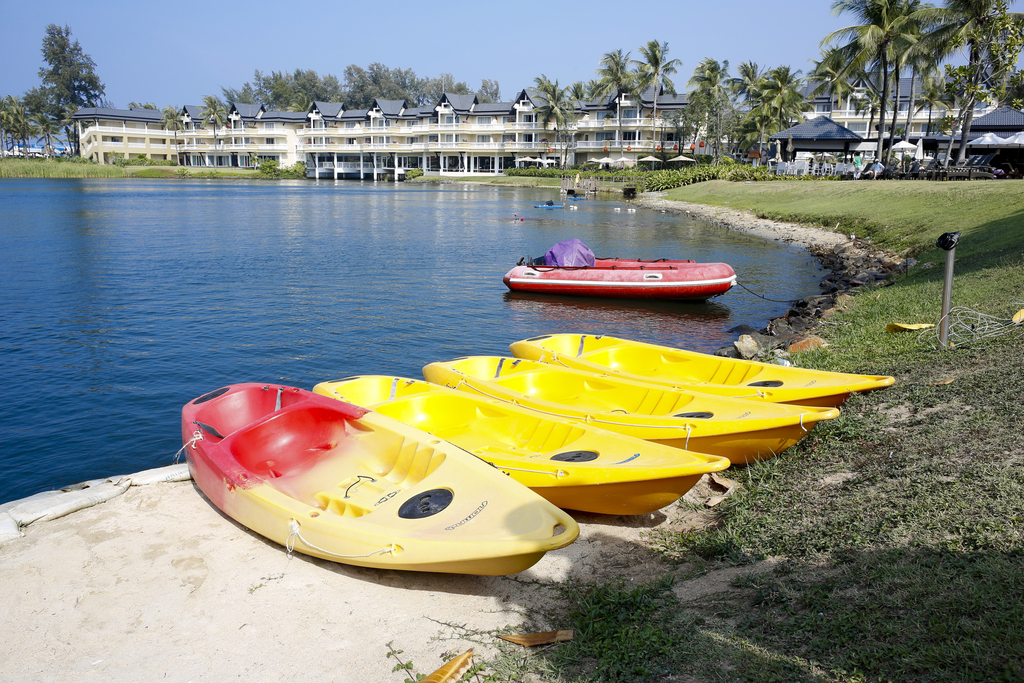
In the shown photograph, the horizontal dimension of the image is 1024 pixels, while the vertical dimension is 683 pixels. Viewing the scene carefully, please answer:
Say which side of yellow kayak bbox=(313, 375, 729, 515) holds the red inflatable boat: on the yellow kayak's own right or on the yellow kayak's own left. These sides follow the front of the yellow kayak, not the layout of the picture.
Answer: on the yellow kayak's own left

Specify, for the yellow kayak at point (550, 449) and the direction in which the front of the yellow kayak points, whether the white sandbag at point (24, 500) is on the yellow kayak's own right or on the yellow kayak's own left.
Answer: on the yellow kayak's own right

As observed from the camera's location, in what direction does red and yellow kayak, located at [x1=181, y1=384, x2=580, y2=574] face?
facing the viewer and to the right of the viewer

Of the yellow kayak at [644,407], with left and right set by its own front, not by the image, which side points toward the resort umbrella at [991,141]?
left

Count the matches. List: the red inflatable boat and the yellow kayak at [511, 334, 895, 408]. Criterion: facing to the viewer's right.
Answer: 2

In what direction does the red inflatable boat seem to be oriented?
to the viewer's right

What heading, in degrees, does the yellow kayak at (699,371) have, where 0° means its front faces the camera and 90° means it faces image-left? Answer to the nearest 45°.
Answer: approximately 270°

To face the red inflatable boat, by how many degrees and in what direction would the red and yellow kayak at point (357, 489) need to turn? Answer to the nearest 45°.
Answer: approximately 90° to its left

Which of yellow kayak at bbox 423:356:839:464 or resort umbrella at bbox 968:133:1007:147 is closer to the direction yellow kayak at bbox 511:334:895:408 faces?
the resort umbrella

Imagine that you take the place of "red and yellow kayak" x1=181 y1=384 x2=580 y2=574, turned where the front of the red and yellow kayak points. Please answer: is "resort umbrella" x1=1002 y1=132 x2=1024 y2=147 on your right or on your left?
on your left

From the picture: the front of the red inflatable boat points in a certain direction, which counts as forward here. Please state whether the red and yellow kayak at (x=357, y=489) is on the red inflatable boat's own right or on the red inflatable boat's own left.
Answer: on the red inflatable boat's own right

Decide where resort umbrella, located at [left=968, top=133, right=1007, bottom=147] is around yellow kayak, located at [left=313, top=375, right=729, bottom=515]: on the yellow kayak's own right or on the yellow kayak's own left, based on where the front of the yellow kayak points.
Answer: on the yellow kayak's own left

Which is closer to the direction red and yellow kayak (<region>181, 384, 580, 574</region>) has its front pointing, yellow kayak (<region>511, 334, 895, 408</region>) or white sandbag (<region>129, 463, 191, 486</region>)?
the yellow kayak
